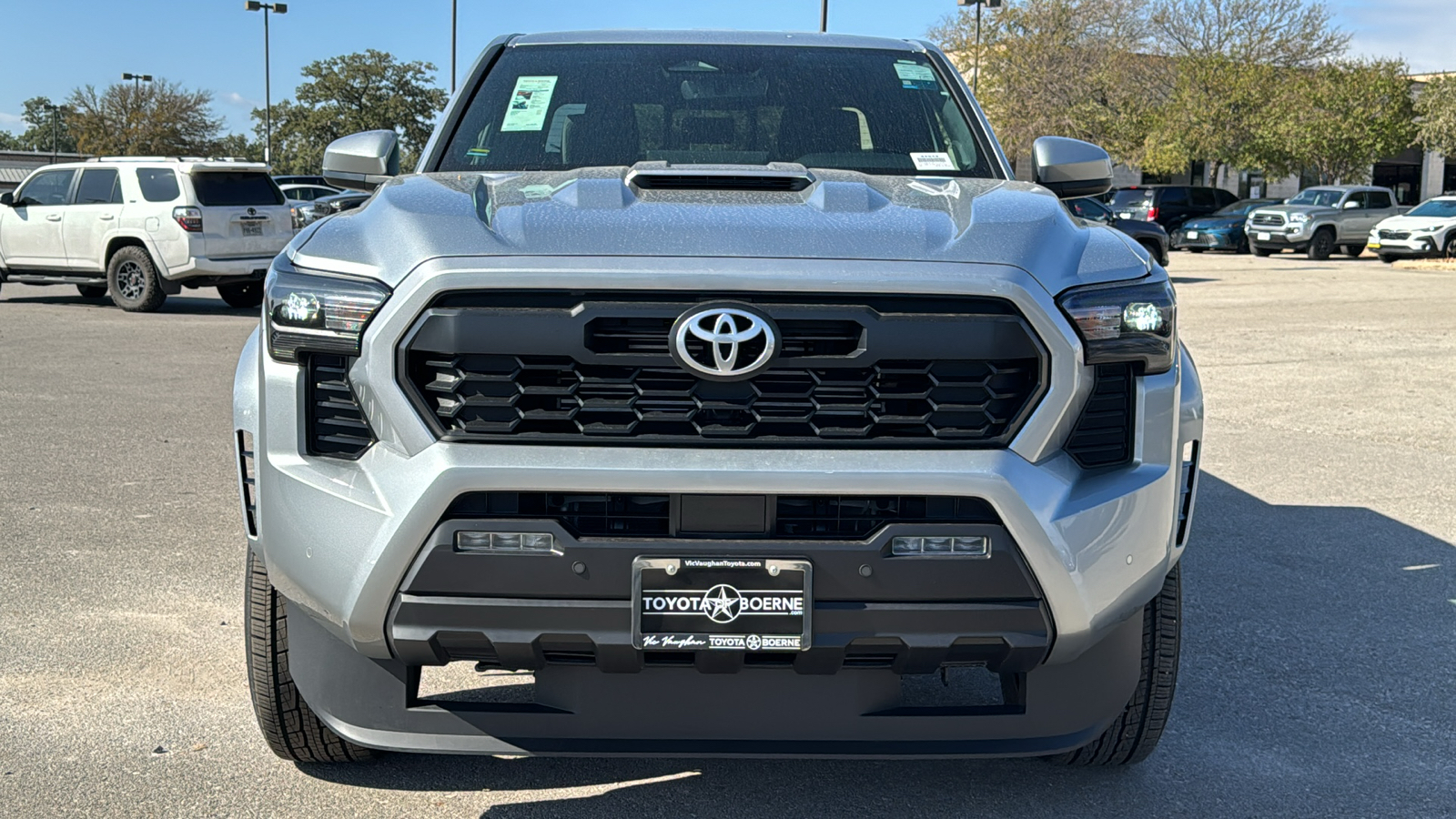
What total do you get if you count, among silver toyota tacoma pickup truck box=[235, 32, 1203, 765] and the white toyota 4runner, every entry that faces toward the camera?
1

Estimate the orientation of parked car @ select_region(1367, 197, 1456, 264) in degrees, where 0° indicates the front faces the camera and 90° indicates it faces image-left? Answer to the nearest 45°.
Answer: approximately 45°

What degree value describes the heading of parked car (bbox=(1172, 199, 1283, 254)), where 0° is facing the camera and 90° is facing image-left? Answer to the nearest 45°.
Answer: approximately 45°

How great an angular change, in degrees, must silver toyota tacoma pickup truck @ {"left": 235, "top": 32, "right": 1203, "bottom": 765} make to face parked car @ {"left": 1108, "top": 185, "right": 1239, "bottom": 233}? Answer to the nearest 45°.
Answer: approximately 180°

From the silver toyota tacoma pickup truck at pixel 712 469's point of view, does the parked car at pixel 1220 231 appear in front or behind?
behind

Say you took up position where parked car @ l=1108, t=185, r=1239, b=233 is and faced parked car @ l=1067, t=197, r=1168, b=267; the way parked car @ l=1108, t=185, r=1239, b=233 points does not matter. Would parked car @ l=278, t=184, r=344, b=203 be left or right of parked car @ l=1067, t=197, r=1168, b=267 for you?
right

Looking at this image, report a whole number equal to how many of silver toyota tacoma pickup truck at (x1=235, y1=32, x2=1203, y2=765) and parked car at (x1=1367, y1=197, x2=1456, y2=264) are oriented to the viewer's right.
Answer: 0

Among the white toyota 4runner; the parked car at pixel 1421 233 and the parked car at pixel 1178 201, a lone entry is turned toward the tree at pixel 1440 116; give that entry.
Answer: the parked car at pixel 1178 201

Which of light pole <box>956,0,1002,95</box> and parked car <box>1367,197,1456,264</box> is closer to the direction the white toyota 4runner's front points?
the light pole

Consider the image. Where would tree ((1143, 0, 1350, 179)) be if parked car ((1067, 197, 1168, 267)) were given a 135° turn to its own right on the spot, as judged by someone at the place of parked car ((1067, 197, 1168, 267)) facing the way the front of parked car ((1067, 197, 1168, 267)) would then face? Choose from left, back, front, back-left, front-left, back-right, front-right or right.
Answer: back-right

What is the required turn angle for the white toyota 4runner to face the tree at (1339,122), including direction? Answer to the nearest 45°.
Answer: approximately 90° to its right

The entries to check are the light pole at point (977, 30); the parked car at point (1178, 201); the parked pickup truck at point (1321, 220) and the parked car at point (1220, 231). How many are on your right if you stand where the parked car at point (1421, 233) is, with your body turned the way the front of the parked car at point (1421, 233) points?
4

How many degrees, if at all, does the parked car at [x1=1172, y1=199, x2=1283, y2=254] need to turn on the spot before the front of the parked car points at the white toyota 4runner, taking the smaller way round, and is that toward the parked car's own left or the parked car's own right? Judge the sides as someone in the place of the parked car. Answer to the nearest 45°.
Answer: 0° — it already faces it
